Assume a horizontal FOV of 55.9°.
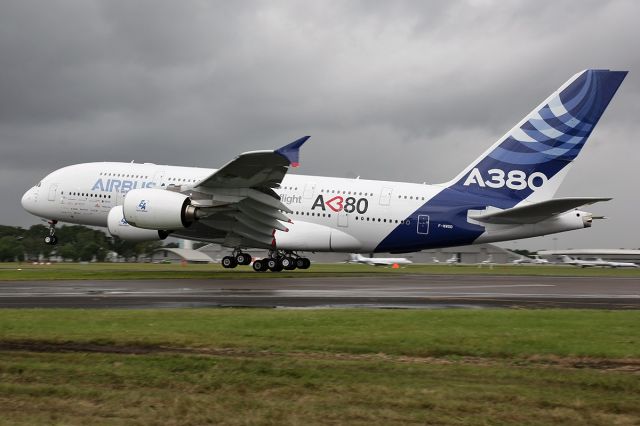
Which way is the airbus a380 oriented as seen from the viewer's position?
to the viewer's left
